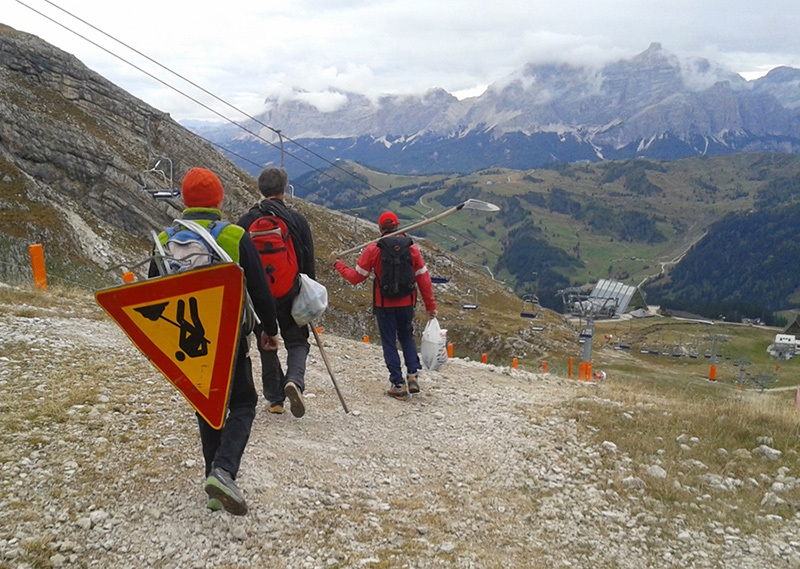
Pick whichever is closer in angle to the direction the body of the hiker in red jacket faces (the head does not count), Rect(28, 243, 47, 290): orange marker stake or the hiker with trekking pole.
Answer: the orange marker stake

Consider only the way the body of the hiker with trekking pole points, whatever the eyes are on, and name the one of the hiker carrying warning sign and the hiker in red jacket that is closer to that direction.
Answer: the hiker in red jacket

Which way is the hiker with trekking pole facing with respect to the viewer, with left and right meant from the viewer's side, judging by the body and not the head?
facing away from the viewer

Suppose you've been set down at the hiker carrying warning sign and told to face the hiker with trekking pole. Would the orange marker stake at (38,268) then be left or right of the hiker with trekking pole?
left

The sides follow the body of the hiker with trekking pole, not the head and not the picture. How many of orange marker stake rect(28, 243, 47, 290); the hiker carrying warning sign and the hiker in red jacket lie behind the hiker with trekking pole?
1

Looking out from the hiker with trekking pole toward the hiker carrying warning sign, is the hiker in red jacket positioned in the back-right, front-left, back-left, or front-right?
back-left

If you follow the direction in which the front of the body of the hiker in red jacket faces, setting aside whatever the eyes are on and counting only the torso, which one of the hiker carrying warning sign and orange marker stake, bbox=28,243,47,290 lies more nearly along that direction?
the orange marker stake

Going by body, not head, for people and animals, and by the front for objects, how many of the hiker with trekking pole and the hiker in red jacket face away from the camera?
2

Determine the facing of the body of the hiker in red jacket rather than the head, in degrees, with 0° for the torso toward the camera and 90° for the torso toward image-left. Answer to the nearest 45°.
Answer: approximately 180°

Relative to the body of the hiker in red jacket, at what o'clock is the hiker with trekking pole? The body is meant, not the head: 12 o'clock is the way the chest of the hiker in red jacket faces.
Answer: The hiker with trekking pole is roughly at 7 o'clock from the hiker in red jacket.

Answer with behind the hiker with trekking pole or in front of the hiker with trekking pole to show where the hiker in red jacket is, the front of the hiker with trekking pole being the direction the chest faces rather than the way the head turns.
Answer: in front

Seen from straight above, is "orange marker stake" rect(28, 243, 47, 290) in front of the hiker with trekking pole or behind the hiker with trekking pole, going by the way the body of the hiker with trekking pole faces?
in front

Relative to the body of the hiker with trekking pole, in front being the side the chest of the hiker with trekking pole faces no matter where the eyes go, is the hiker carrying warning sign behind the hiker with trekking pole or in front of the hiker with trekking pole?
behind

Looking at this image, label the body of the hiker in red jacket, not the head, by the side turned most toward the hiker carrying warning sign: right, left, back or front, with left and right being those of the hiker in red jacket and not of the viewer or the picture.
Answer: back
